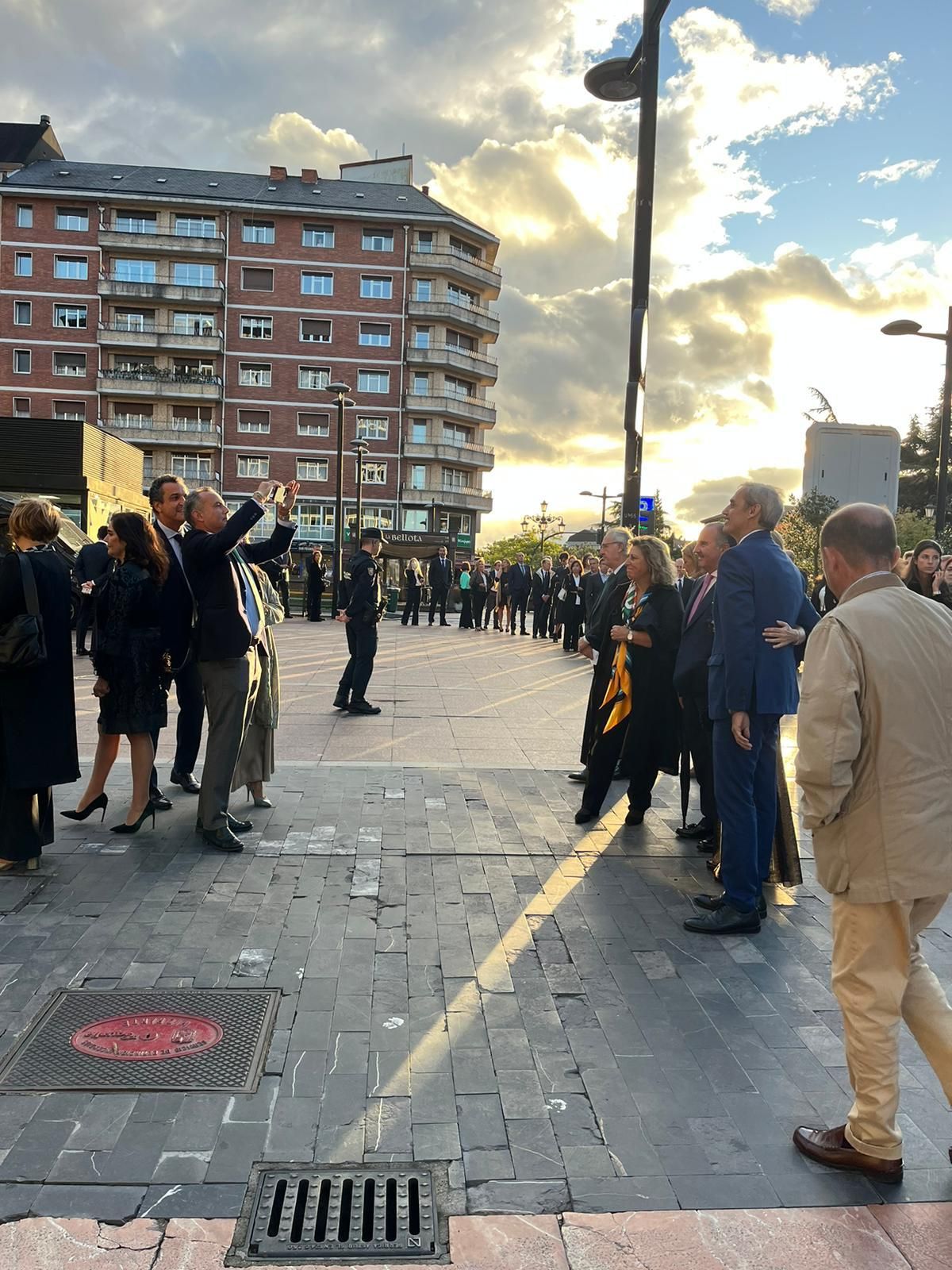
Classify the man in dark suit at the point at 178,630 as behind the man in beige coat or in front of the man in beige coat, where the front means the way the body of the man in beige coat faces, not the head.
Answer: in front

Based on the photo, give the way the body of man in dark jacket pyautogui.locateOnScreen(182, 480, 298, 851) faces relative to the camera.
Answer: to the viewer's right

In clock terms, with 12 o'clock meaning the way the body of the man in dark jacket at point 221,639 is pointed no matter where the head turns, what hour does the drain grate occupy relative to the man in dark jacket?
The drain grate is roughly at 3 o'clock from the man in dark jacket.

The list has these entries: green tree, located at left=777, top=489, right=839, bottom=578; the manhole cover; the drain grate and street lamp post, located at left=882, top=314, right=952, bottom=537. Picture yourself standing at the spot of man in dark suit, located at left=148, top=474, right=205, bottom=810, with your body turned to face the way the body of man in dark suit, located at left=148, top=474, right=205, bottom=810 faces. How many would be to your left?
2

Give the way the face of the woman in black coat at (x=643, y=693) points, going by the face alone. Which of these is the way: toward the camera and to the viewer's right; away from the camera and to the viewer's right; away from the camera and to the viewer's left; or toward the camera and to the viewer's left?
toward the camera and to the viewer's left

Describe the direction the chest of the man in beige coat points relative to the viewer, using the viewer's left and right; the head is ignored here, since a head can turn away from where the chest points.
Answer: facing away from the viewer and to the left of the viewer

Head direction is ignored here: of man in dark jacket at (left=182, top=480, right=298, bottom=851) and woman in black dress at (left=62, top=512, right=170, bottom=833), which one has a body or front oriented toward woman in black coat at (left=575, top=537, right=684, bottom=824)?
the man in dark jacket

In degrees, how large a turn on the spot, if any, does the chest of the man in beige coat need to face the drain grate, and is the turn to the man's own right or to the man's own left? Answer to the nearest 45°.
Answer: approximately 90° to the man's own left
